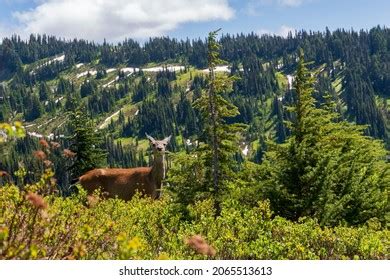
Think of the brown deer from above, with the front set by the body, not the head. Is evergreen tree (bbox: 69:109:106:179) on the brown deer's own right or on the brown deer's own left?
on the brown deer's own left

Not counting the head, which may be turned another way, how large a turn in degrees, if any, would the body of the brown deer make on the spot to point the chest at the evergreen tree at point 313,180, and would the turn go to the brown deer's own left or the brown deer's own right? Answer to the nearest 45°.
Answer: approximately 45° to the brown deer's own right

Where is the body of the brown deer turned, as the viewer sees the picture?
to the viewer's right
